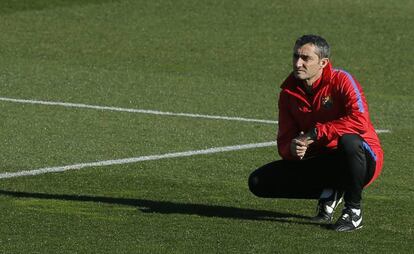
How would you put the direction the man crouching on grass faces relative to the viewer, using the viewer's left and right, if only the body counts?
facing the viewer and to the left of the viewer
